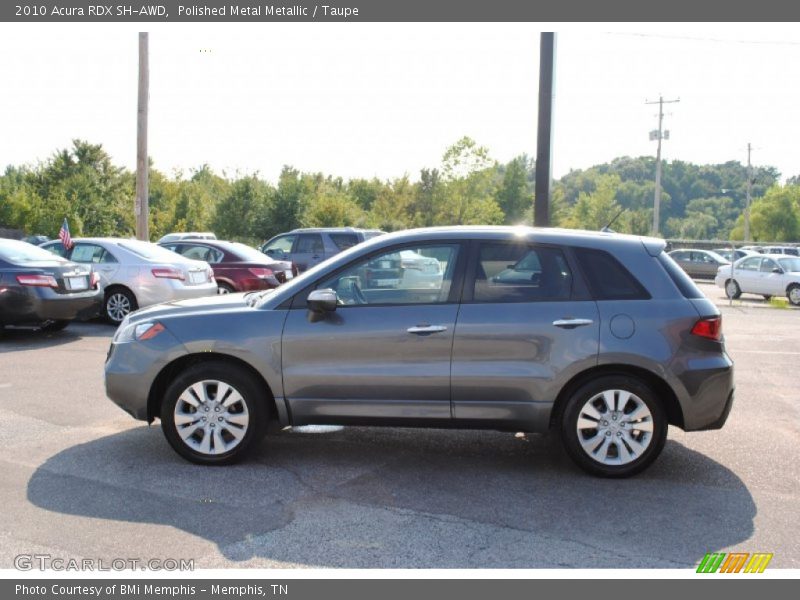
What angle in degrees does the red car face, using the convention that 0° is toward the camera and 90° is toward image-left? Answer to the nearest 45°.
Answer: approximately 135°

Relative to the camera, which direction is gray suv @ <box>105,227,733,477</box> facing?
to the viewer's left

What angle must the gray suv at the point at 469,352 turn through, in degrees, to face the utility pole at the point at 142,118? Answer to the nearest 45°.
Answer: approximately 45° to its right

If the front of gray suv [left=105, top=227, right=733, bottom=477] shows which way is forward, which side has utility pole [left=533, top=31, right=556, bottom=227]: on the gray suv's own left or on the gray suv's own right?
on the gray suv's own right

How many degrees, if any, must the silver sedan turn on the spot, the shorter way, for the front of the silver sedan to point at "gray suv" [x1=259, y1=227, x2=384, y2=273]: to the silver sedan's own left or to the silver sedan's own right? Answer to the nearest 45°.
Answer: approximately 90° to the silver sedan's own right

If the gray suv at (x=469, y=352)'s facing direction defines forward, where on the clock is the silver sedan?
The silver sedan is roughly at 2 o'clock from the gray suv.

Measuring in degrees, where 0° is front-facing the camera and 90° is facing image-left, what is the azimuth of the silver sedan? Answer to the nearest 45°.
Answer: approximately 135°

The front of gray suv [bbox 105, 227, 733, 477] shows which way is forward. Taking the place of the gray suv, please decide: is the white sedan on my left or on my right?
on my right
